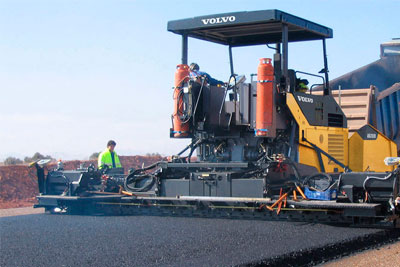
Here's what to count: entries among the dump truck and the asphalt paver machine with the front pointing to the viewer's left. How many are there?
0

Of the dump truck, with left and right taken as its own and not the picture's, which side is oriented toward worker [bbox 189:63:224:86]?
back

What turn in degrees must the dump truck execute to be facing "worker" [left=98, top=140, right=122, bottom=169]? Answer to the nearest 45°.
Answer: approximately 135° to its left

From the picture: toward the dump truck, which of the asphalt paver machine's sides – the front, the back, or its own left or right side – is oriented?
front

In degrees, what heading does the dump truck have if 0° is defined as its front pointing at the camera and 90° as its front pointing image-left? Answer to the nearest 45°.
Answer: approximately 225°

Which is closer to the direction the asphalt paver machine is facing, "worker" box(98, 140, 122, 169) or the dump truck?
the dump truck

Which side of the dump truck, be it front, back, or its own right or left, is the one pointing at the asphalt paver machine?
back

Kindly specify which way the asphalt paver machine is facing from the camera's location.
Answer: facing away from the viewer and to the right of the viewer
